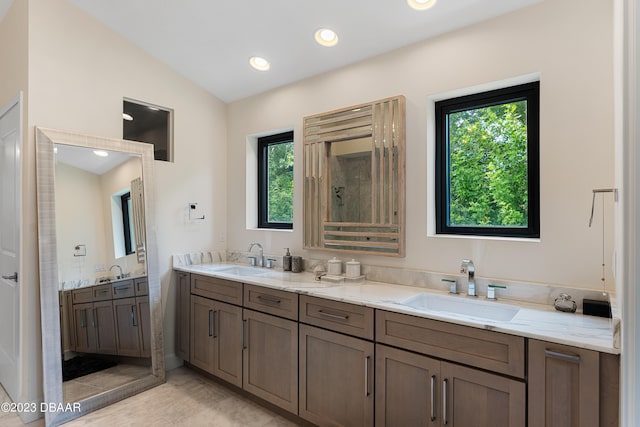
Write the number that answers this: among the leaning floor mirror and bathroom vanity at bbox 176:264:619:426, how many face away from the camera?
0

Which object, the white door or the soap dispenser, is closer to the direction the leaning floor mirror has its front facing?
the soap dispenser

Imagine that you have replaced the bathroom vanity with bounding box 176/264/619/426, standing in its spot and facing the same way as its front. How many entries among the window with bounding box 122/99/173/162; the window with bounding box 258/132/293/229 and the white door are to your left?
0

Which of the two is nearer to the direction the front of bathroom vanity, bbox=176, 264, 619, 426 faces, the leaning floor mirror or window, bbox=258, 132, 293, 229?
the leaning floor mirror

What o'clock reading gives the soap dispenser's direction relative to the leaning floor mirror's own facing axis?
The soap dispenser is roughly at 11 o'clock from the leaning floor mirror.

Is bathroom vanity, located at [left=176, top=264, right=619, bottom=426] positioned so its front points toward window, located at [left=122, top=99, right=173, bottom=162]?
no

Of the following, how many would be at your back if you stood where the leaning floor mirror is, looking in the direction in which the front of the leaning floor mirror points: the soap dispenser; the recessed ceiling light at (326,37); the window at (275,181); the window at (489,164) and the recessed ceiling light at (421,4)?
0

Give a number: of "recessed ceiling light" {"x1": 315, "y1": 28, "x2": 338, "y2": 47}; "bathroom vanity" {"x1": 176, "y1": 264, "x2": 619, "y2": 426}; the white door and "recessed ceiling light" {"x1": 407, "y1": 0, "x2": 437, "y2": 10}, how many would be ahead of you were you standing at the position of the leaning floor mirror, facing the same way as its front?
3

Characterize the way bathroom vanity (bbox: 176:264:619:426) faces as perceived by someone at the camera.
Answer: facing the viewer and to the left of the viewer

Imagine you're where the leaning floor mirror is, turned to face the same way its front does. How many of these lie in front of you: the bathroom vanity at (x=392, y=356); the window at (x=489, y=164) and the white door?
2

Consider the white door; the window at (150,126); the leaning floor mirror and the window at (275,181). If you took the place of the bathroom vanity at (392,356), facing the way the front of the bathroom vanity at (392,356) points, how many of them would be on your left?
0

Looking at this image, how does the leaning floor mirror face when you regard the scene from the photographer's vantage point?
facing the viewer and to the right of the viewer

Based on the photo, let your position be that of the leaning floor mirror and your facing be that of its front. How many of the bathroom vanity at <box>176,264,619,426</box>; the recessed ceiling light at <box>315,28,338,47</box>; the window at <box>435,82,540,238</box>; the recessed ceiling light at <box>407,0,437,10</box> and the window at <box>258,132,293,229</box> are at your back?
0
